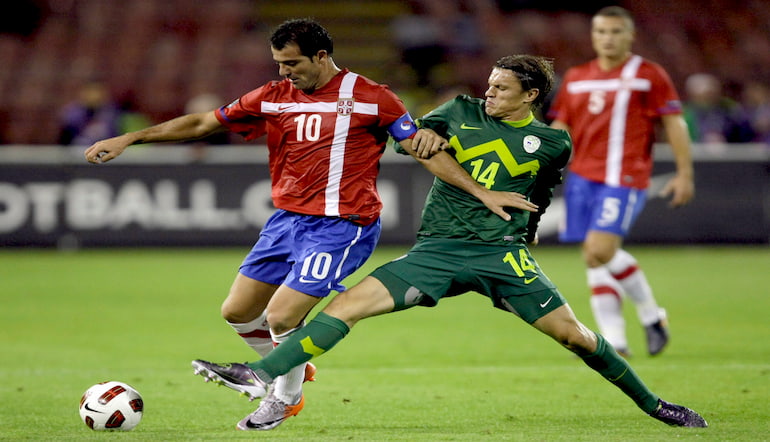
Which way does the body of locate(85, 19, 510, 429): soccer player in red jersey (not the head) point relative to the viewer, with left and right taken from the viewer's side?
facing the viewer and to the left of the viewer

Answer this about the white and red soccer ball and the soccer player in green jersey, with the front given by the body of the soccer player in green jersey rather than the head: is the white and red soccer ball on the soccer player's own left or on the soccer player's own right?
on the soccer player's own right

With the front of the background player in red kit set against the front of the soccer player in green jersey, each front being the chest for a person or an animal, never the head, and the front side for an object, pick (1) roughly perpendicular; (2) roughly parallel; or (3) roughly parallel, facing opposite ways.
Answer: roughly parallel

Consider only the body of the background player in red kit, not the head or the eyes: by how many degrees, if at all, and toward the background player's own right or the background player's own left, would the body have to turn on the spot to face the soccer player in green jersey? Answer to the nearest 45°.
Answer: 0° — they already face them

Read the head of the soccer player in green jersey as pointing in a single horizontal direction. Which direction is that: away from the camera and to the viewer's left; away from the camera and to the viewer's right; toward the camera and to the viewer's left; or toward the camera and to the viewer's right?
toward the camera and to the viewer's left

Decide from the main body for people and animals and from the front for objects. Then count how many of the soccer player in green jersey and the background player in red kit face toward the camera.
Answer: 2

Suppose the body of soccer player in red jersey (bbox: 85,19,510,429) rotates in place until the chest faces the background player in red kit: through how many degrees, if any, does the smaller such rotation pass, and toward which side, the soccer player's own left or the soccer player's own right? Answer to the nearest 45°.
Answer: approximately 180°

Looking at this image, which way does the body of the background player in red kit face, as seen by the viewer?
toward the camera

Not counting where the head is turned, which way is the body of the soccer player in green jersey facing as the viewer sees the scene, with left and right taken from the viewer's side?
facing the viewer

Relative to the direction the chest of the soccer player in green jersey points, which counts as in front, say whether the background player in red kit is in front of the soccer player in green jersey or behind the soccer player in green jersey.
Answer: behind

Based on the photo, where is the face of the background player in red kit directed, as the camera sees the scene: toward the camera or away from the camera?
toward the camera

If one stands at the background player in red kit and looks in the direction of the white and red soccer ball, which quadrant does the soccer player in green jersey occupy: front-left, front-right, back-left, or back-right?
front-left
